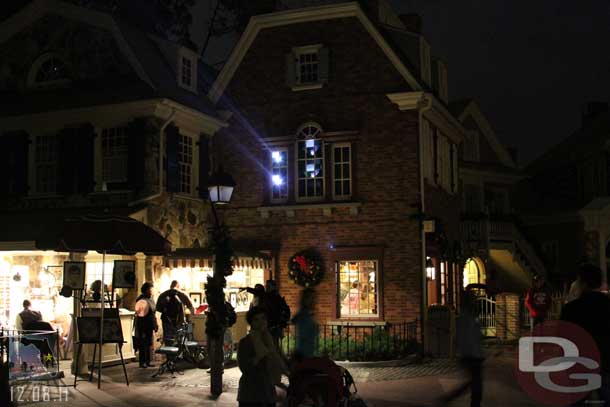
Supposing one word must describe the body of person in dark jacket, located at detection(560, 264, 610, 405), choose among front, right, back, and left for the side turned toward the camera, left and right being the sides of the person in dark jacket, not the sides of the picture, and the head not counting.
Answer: back

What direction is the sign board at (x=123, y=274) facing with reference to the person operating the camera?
facing the viewer

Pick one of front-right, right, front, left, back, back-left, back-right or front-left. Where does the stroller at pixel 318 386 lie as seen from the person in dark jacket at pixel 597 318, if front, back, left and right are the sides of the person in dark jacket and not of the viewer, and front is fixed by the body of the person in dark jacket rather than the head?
left

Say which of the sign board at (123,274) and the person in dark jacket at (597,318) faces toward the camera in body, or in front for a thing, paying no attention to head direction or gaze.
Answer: the sign board

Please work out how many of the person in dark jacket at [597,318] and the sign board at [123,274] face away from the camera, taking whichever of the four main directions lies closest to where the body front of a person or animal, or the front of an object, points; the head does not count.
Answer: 1

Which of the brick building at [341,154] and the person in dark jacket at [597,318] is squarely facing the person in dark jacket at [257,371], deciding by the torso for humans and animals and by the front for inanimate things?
the brick building

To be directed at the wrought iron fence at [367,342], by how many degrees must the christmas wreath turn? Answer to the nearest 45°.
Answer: approximately 45° to its left

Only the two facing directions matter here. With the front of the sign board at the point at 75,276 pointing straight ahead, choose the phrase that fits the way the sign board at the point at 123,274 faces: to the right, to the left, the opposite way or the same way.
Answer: the same way

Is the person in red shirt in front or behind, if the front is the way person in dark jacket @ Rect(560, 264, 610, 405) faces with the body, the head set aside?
in front

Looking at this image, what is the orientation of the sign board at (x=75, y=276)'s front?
toward the camera

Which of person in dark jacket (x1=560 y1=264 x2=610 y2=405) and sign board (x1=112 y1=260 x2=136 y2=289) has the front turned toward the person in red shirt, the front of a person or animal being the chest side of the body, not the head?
the person in dark jacket

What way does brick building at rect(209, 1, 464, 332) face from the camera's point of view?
toward the camera

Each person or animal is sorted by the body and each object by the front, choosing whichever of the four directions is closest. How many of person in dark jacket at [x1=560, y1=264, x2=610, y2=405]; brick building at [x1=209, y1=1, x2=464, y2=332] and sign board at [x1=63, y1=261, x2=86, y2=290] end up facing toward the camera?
2

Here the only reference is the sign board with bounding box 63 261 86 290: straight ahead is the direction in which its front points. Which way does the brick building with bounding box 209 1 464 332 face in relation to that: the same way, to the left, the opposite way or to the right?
the same way

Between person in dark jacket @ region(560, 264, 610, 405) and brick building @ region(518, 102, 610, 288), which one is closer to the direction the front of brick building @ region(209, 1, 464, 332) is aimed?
the person in dark jacket

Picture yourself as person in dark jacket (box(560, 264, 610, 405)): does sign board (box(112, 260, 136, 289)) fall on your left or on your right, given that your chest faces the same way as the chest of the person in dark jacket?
on your left

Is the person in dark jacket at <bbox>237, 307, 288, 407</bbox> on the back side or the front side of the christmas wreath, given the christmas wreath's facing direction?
on the front side

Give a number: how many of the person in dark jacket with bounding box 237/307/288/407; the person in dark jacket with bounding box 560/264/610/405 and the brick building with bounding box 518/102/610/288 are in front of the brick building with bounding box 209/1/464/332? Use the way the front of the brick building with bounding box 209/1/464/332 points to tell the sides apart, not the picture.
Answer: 2

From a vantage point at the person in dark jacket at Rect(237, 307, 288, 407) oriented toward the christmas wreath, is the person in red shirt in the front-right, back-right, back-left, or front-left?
front-right

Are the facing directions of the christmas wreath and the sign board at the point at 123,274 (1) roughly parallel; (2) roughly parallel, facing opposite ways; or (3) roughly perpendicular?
roughly parallel

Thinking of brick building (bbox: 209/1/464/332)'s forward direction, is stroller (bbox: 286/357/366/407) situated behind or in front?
in front
